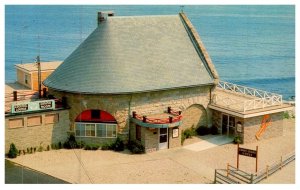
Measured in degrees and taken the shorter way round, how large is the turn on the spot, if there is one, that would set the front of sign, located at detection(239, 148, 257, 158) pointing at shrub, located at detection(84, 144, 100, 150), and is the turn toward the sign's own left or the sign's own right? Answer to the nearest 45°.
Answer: approximately 90° to the sign's own right

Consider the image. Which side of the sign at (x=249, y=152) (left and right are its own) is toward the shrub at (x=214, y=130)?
back

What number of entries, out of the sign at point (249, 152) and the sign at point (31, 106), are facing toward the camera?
2

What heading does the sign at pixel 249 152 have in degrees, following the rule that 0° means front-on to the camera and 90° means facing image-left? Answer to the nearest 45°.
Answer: approximately 0°

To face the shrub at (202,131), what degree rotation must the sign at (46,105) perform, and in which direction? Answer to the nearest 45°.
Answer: approximately 90° to its left

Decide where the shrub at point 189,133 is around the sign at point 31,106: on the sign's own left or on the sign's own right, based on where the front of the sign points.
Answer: on the sign's own left

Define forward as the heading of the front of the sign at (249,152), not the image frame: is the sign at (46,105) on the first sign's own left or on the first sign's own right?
on the first sign's own right

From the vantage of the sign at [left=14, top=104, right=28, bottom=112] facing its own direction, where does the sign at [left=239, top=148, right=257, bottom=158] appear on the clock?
the sign at [left=239, top=148, right=257, bottom=158] is roughly at 10 o'clock from the sign at [left=14, top=104, right=28, bottom=112].

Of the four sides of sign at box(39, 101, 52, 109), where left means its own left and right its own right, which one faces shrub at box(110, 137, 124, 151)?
left

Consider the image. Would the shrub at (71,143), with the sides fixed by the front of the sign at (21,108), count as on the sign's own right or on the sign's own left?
on the sign's own left
